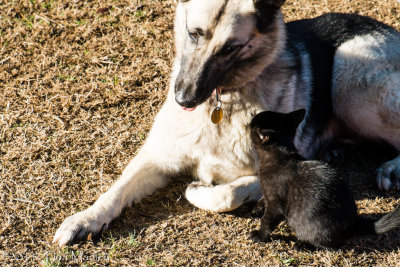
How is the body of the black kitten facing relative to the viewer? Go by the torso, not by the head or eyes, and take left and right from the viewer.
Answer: facing to the left of the viewer

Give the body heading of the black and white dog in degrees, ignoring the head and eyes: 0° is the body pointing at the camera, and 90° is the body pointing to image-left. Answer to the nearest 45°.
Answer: approximately 45°
